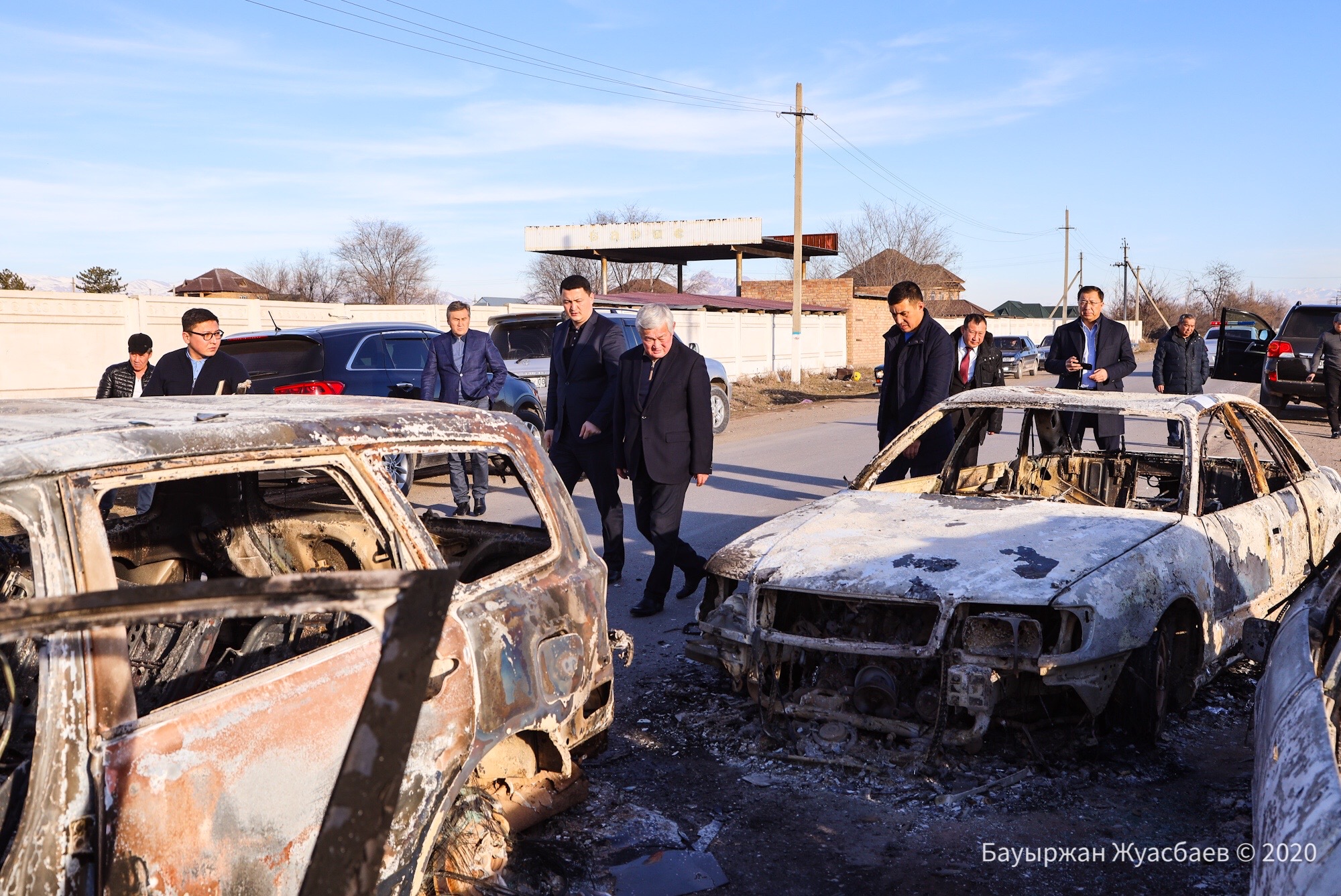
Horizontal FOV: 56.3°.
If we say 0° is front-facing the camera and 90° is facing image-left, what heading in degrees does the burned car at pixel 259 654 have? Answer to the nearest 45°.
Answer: approximately 45°

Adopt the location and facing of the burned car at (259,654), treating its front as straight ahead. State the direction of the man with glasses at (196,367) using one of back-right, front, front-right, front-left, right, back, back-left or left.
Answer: back-right

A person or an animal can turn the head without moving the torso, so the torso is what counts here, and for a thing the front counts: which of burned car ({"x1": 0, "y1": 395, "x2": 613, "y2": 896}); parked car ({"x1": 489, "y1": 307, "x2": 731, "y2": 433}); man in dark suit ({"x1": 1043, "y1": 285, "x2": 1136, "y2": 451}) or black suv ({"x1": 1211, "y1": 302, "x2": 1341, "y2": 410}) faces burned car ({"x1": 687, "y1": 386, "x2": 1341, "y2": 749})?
the man in dark suit

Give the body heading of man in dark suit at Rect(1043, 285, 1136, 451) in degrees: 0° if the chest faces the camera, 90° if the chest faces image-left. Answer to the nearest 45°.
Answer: approximately 0°

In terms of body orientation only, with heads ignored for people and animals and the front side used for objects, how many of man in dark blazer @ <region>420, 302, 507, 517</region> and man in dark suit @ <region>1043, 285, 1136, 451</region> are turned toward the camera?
2

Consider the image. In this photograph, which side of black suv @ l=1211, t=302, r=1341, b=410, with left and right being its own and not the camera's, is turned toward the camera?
back

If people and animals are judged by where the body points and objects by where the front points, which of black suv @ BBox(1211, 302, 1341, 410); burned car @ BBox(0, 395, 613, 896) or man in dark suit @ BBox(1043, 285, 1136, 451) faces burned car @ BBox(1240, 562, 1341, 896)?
the man in dark suit

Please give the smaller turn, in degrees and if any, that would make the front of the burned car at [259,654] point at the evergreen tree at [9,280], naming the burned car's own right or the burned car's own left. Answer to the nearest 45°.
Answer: approximately 135° to the burned car's own right

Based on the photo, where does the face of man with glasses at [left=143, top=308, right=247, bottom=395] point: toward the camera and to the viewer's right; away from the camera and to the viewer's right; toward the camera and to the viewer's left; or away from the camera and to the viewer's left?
toward the camera and to the viewer's right

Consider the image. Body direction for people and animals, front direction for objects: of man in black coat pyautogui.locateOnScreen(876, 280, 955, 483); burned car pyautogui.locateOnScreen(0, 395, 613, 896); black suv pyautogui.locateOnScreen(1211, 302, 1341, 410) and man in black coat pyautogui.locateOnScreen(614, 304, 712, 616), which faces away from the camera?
the black suv

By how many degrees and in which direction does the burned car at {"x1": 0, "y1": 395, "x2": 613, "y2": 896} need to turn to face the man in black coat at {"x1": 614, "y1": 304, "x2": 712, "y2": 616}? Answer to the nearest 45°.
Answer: approximately 180°

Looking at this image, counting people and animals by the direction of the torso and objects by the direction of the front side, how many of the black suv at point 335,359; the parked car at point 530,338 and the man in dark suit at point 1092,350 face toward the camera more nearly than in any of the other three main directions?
1

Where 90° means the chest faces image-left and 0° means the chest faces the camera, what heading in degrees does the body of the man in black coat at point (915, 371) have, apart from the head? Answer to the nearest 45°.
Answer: approximately 45°

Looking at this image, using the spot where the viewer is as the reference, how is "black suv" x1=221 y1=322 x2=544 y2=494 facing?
facing away from the viewer and to the right of the viewer
